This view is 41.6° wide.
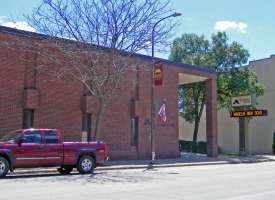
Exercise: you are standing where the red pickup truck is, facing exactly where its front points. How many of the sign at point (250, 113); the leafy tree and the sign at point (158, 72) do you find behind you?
3

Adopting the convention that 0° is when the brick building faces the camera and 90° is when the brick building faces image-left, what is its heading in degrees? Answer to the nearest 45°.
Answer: approximately 315°

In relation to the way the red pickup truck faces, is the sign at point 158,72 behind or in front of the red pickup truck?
behind

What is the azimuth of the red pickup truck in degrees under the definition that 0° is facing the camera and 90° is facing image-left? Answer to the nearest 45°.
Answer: approximately 45°

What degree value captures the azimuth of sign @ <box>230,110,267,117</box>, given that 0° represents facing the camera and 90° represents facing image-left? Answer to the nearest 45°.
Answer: approximately 45°

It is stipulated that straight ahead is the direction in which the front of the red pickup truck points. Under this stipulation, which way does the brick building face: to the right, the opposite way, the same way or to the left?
to the left

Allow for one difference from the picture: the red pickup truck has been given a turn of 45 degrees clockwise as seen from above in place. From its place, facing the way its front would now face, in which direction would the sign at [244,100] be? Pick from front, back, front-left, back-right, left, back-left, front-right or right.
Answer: back-right

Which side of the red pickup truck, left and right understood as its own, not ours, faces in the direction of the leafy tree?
back

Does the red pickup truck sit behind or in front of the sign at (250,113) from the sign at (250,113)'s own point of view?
in front

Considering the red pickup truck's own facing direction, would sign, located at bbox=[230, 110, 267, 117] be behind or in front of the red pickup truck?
behind

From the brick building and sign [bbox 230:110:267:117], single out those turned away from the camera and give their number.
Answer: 0

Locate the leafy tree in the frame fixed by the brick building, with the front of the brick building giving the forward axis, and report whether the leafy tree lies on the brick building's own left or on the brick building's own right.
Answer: on the brick building's own left

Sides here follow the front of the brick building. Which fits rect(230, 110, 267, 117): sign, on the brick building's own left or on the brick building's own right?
on the brick building's own left
